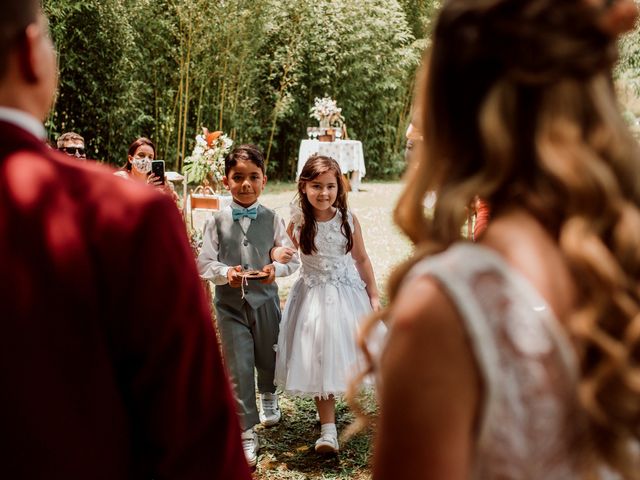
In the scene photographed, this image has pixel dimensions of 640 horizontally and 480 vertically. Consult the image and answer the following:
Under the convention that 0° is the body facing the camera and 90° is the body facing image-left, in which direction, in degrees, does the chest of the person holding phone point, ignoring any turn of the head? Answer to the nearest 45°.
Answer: approximately 315°

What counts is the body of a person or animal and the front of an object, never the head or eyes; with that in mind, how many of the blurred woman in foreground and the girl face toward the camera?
1

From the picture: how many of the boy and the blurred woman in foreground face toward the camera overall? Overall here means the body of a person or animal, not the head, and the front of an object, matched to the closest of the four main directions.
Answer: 1

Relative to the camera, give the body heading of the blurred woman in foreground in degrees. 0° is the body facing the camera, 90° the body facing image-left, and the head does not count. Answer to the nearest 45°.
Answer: approximately 135°

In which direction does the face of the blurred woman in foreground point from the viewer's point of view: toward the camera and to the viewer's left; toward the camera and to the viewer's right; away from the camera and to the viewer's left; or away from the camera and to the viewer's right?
away from the camera and to the viewer's left

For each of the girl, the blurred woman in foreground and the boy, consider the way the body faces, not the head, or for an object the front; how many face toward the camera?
2

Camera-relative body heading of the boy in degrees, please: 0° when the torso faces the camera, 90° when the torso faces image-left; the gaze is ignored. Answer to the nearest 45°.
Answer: approximately 0°

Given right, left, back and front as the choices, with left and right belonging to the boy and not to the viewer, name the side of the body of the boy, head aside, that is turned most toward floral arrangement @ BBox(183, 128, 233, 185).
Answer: back

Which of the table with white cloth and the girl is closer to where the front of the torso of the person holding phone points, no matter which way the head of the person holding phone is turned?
the girl

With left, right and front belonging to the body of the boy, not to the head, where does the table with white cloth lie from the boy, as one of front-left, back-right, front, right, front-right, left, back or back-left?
back
